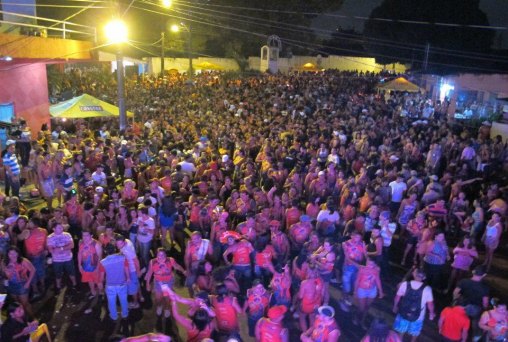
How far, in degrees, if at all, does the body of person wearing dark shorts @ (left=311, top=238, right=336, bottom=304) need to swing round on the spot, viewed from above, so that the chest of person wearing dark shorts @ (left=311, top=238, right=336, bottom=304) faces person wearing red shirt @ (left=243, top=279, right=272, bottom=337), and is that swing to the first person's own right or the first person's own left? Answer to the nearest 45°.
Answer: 0° — they already face them

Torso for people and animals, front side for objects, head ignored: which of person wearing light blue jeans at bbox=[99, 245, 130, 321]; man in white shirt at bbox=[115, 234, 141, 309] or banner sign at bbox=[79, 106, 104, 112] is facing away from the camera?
the person wearing light blue jeans

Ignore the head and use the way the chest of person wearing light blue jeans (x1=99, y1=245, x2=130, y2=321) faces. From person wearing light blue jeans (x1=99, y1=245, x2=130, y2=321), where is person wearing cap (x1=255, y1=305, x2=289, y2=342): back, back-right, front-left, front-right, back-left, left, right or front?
back-right

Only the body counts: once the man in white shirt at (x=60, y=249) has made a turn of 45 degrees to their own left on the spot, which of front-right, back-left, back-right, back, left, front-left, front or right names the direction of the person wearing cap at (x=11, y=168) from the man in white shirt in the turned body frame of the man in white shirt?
back-left

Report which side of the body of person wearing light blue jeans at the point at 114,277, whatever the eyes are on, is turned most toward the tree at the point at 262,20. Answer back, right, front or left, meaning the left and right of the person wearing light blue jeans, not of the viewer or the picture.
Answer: front

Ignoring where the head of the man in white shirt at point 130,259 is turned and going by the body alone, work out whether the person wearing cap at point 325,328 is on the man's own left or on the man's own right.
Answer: on the man's own left

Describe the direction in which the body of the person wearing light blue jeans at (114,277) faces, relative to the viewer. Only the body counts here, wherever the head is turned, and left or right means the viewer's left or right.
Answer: facing away from the viewer
